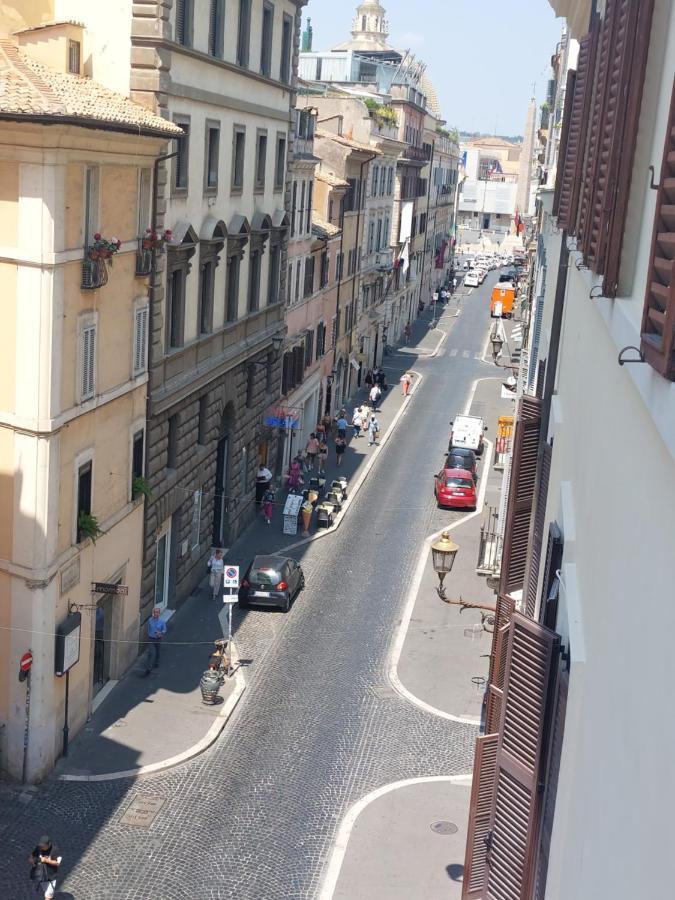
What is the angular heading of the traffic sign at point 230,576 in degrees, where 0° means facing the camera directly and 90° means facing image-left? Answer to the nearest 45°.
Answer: approximately 0°

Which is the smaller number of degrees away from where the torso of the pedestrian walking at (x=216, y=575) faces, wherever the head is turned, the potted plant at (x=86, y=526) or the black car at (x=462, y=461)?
the potted plant

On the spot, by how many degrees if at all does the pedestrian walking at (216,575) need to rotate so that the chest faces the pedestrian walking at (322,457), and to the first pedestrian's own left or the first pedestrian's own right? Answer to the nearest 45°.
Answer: approximately 180°
